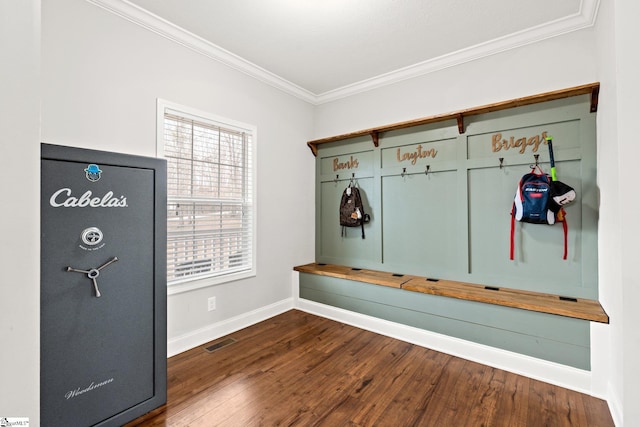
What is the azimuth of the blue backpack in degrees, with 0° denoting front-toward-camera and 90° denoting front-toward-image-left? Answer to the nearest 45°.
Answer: approximately 0°

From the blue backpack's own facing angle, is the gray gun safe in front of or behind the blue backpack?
in front
